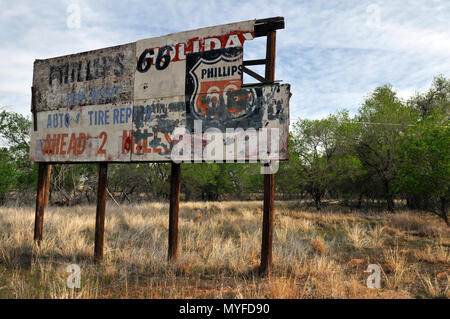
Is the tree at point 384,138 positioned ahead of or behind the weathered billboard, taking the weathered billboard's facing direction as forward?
behind

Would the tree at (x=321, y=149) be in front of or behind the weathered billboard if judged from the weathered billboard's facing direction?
behind

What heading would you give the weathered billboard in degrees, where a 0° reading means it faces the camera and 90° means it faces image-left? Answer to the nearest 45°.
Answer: approximately 45°
